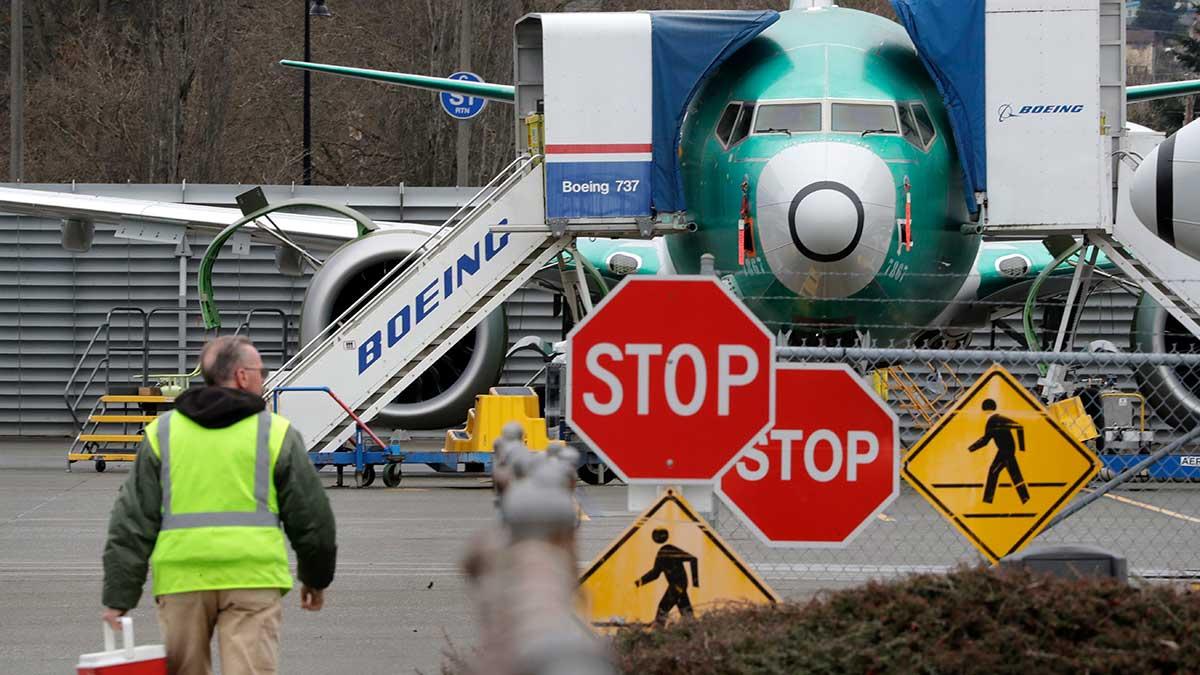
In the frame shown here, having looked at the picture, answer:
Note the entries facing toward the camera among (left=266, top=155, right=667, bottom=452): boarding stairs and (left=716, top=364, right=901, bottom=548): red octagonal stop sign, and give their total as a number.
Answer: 1

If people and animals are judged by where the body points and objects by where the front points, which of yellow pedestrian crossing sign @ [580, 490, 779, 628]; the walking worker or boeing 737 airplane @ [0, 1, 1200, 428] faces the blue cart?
the walking worker

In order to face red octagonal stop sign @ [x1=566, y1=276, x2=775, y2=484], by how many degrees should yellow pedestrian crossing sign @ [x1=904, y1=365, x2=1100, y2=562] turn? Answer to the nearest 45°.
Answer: approximately 45° to its right

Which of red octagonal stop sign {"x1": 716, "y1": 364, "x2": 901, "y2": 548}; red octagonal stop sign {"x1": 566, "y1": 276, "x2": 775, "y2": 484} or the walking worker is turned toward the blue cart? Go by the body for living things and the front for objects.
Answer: the walking worker

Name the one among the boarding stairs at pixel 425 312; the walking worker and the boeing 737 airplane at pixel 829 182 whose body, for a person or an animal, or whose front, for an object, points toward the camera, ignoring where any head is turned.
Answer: the boeing 737 airplane

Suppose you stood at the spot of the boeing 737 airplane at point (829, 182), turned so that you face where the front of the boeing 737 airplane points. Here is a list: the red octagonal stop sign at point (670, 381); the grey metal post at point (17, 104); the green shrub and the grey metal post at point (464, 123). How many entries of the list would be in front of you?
2

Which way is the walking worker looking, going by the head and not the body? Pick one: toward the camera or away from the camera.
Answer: away from the camera

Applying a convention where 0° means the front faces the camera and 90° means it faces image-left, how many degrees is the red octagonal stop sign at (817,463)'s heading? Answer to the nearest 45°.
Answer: approximately 0°

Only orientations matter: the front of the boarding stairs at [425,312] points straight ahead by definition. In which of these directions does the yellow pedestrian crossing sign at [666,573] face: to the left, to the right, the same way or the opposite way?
to the left

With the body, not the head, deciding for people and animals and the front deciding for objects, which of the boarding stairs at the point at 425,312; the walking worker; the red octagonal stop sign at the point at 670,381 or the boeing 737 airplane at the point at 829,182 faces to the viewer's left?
the boarding stairs

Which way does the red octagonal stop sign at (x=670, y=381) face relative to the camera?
toward the camera

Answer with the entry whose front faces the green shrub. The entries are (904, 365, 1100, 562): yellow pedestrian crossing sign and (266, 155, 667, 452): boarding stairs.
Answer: the yellow pedestrian crossing sign

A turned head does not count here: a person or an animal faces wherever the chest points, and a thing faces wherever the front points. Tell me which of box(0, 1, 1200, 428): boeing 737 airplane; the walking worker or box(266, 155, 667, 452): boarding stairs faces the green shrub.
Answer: the boeing 737 airplane

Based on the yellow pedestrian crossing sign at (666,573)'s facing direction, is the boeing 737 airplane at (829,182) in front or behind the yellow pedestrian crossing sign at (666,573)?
behind

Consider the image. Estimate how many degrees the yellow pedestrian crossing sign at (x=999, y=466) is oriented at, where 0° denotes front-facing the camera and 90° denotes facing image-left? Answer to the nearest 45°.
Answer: approximately 0°

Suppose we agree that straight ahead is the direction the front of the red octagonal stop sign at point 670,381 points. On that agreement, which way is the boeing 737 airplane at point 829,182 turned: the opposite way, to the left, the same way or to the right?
the same way

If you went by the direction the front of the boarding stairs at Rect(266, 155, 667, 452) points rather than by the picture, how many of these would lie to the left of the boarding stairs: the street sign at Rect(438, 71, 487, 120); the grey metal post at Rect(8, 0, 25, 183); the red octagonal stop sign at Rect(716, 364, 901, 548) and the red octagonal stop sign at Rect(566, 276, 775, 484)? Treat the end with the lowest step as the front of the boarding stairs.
2

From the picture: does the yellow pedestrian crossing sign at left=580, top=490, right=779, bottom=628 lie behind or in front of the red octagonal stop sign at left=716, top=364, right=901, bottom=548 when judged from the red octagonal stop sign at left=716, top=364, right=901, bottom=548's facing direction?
in front

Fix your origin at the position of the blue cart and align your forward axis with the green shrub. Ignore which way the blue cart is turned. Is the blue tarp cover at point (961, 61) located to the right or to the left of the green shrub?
left

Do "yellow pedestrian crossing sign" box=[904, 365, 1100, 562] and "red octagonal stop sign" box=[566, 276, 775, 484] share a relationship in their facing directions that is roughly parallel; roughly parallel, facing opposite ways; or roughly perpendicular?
roughly parallel

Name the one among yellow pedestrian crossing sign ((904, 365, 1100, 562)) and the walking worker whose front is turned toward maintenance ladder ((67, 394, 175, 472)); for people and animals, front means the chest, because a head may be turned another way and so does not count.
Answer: the walking worker

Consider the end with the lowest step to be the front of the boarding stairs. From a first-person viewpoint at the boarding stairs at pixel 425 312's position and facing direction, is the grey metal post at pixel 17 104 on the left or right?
on its right
